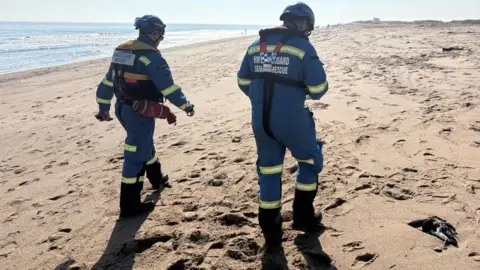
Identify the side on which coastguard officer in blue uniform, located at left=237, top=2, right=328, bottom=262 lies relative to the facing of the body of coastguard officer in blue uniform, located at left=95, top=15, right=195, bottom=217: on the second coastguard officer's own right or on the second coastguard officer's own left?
on the second coastguard officer's own right

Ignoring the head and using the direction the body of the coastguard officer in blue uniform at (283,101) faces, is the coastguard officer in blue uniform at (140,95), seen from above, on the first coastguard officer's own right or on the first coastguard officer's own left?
on the first coastguard officer's own left

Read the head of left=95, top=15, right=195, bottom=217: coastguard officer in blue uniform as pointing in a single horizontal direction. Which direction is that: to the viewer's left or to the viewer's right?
to the viewer's right

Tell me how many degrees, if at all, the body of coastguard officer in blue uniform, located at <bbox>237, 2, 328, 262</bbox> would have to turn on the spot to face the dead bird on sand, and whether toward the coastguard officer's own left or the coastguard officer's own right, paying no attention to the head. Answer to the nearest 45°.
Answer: approximately 45° to the coastguard officer's own right

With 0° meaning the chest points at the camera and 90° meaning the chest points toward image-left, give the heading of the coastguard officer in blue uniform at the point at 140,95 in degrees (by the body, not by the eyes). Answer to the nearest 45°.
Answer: approximately 225°

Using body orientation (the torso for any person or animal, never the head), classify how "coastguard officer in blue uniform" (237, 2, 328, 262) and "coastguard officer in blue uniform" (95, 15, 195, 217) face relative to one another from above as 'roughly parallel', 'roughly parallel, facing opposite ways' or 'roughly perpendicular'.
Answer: roughly parallel

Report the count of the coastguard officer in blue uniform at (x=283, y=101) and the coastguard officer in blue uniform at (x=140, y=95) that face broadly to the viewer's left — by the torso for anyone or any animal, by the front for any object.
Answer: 0

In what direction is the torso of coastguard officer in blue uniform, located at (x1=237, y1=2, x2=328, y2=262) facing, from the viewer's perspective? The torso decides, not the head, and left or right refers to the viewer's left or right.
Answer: facing away from the viewer and to the right of the viewer

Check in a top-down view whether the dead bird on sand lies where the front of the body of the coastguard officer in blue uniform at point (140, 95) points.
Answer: no
